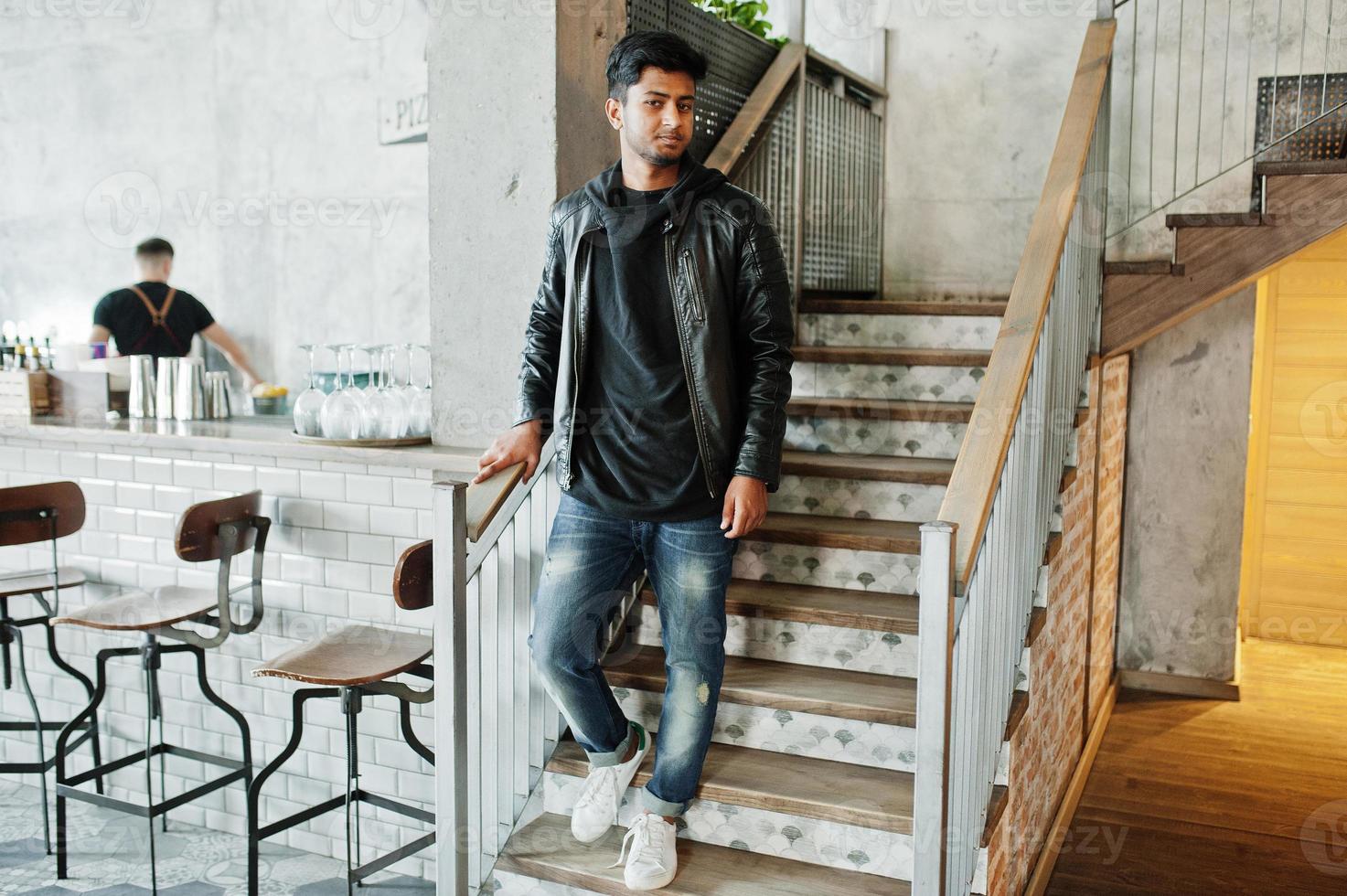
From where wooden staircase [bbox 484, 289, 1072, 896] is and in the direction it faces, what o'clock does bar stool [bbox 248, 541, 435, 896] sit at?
The bar stool is roughly at 3 o'clock from the wooden staircase.

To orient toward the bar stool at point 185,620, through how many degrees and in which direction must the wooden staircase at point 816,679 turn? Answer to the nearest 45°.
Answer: approximately 90° to its right

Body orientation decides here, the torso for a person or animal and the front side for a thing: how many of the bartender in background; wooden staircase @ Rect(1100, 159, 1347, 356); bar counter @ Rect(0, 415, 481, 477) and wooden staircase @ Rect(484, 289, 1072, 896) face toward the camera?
2

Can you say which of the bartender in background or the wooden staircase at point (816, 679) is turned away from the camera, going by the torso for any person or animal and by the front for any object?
the bartender in background

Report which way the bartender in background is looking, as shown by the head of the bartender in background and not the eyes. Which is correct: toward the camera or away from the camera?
away from the camera

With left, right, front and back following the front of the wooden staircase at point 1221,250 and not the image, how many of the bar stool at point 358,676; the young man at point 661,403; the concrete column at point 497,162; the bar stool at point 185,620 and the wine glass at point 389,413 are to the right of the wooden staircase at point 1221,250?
0

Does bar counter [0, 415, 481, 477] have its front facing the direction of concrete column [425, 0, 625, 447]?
no

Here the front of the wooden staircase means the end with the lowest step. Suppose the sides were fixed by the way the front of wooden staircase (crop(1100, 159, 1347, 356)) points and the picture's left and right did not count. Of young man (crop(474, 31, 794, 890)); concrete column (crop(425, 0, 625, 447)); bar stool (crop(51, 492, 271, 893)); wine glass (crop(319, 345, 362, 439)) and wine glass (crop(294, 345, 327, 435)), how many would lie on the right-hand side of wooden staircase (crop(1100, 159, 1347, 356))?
0

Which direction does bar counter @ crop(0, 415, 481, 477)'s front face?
toward the camera

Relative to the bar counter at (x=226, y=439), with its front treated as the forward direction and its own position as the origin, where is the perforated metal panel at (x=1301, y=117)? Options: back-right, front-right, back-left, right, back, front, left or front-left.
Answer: left

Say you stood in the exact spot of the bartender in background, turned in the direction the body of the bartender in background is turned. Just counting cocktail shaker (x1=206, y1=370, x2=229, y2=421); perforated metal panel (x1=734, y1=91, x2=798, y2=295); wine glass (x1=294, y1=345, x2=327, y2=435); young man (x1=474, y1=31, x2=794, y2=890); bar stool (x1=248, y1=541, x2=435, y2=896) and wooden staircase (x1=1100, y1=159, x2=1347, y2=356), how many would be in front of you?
0

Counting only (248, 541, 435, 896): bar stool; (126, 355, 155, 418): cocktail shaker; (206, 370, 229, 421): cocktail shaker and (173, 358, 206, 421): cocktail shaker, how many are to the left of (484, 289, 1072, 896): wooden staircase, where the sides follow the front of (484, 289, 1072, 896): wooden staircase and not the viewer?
0

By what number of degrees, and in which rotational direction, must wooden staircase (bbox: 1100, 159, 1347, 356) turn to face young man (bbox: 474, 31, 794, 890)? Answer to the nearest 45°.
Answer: approximately 45° to its left

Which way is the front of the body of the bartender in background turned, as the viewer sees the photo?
away from the camera

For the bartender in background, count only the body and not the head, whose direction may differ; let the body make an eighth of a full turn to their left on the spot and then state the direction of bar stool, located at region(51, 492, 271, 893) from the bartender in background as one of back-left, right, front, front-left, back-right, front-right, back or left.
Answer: back-left

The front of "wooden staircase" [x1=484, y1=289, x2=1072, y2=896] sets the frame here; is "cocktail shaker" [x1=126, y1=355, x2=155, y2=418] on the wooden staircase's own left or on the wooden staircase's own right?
on the wooden staircase's own right

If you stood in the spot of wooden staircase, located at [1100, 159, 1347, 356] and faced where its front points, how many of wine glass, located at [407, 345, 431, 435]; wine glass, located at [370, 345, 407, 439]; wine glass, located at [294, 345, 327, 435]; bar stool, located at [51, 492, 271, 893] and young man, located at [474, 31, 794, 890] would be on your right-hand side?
0

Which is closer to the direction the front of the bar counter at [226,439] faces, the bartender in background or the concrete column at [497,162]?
the concrete column

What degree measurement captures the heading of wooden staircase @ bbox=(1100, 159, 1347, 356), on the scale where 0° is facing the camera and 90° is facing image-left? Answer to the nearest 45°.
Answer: approximately 90°

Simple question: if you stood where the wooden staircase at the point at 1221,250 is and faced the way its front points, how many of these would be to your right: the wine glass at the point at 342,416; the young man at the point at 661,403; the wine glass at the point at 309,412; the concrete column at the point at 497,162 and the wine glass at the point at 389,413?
0
